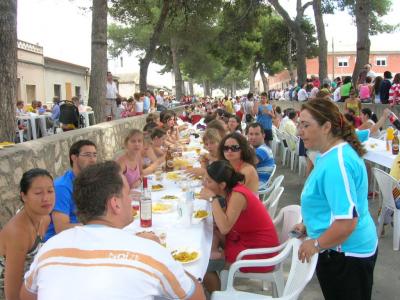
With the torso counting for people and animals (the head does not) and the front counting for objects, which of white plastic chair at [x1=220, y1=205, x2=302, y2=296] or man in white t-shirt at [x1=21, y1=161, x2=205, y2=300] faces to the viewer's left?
the white plastic chair

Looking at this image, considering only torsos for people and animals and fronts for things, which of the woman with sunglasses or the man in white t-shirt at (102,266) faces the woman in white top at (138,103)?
the man in white t-shirt

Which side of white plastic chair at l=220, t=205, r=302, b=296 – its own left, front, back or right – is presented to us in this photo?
left

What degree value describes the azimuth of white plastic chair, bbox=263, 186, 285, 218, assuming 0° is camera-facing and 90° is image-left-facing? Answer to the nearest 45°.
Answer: approximately 90°

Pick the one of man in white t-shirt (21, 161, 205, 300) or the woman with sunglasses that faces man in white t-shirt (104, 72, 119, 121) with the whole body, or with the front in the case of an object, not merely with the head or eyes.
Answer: man in white t-shirt (21, 161, 205, 300)

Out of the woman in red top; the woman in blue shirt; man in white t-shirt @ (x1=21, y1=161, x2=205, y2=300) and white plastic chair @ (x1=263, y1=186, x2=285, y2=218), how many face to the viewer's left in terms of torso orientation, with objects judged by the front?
3

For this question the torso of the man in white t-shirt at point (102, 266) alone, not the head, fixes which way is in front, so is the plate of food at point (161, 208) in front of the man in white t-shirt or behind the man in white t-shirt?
in front

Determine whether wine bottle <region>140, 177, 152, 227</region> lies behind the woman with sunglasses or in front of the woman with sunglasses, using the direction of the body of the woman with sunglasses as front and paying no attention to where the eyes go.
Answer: in front

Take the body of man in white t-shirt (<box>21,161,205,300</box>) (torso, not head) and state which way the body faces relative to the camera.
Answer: away from the camera

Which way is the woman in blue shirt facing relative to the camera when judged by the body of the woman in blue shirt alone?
to the viewer's left

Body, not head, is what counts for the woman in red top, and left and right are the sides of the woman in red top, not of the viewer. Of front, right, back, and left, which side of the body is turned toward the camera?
left

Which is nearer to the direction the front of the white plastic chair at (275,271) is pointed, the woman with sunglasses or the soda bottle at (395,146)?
the woman with sunglasses
